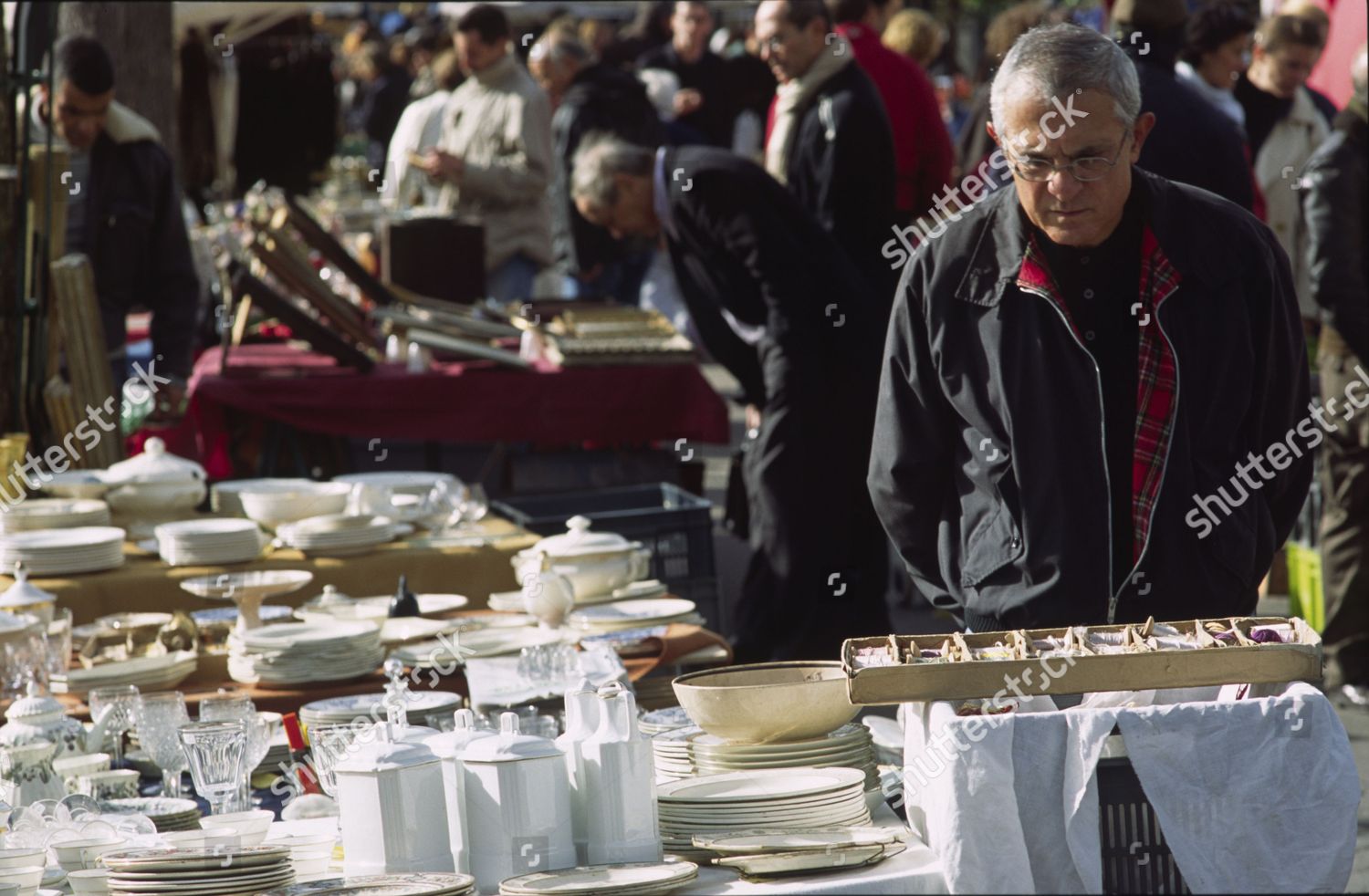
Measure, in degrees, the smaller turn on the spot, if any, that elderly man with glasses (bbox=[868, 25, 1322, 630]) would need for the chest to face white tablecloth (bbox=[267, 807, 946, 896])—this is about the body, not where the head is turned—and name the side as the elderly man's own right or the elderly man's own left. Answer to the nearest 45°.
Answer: approximately 45° to the elderly man's own right

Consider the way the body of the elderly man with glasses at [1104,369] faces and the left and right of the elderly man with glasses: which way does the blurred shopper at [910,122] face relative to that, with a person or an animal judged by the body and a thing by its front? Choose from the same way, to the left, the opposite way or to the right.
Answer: the opposite way

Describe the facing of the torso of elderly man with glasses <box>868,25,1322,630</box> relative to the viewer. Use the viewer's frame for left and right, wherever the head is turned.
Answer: facing the viewer

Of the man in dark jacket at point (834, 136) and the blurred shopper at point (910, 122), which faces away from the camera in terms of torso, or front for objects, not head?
the blurred shopper

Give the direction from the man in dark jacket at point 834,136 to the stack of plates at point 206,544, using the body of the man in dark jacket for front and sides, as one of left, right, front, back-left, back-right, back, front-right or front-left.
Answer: front-left

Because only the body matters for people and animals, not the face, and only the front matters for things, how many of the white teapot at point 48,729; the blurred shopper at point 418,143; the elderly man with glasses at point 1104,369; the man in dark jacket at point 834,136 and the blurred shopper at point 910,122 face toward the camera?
1

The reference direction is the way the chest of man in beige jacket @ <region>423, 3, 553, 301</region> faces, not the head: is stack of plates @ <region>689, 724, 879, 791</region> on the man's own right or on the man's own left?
on the man's own left

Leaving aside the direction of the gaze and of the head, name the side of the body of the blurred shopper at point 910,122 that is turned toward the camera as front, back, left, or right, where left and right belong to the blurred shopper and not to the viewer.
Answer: back

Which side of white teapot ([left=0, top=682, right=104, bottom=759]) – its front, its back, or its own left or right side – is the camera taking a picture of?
right

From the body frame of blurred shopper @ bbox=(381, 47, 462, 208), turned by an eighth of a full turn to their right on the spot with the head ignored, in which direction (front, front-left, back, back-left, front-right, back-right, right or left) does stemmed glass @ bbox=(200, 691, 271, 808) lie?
front-right

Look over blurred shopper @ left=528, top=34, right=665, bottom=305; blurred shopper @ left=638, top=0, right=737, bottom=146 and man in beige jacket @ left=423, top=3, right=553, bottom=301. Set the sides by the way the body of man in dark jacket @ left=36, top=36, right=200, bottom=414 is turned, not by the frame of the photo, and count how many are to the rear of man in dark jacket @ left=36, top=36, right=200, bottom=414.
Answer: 3

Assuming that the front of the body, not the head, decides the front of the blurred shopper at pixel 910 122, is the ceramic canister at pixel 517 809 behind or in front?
behind

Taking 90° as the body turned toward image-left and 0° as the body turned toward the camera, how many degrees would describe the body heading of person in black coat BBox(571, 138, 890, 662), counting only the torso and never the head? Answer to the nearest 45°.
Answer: approximately 90°

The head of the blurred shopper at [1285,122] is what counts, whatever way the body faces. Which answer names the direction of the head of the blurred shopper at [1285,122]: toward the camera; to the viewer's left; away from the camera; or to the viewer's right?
toward the camera

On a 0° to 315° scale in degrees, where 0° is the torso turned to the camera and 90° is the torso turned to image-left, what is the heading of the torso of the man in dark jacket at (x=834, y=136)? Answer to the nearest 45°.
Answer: approximately 90°

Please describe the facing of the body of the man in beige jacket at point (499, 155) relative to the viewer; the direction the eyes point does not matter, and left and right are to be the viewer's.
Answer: facing the viewer and to the left of the viewer
